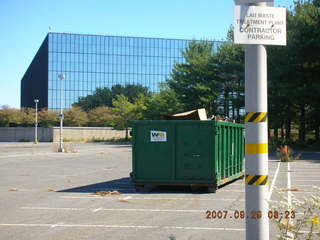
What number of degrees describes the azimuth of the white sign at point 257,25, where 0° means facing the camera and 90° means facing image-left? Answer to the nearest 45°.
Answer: approximately 0°

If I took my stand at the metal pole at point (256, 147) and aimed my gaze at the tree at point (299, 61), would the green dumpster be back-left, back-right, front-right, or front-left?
front-left

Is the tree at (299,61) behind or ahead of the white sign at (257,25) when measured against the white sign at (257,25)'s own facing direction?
behind

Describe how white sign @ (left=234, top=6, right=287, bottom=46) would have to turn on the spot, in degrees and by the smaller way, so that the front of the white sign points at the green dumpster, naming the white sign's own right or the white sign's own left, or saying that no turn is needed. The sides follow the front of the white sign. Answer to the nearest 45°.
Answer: approximately 180°
